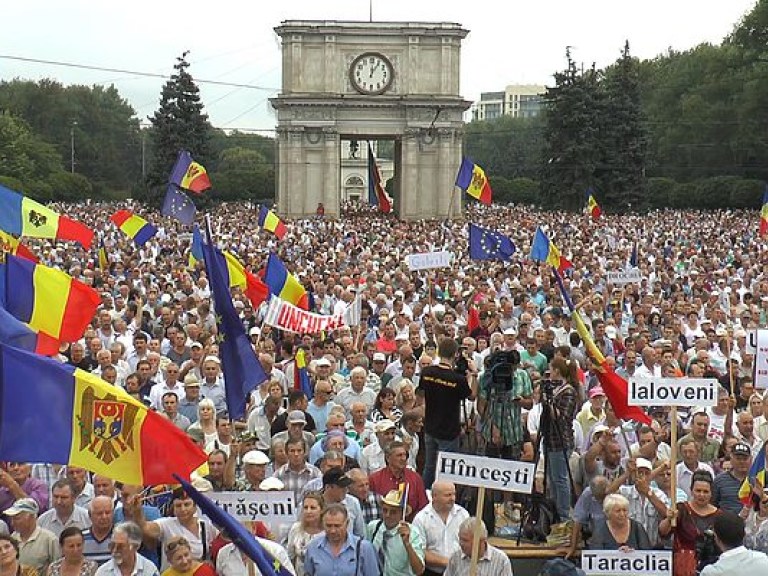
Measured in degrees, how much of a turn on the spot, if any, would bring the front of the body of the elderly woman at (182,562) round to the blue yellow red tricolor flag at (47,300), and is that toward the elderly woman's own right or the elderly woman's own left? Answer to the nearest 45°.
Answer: approximately 180°

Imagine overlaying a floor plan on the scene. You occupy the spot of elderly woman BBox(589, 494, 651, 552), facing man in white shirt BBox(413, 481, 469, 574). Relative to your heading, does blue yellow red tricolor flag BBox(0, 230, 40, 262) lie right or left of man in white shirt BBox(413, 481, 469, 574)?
right

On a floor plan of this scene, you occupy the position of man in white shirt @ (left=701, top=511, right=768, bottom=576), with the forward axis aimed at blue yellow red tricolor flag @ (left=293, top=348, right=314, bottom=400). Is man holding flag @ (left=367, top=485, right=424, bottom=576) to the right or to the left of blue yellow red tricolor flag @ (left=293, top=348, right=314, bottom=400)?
left

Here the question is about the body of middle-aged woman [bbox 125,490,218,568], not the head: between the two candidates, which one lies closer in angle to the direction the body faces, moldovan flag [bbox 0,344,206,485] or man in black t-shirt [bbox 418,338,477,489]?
the moldovan flag

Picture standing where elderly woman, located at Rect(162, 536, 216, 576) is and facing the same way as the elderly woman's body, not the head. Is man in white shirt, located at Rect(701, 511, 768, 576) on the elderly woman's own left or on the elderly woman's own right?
on the elderly woman's own left

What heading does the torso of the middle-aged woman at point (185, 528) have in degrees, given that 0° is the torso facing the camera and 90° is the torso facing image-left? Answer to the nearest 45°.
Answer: approximately 0°

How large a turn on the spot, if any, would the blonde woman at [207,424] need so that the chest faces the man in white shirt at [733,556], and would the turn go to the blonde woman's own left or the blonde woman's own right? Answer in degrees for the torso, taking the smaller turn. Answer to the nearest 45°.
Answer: approximately 45° to the blonde woman's own left
